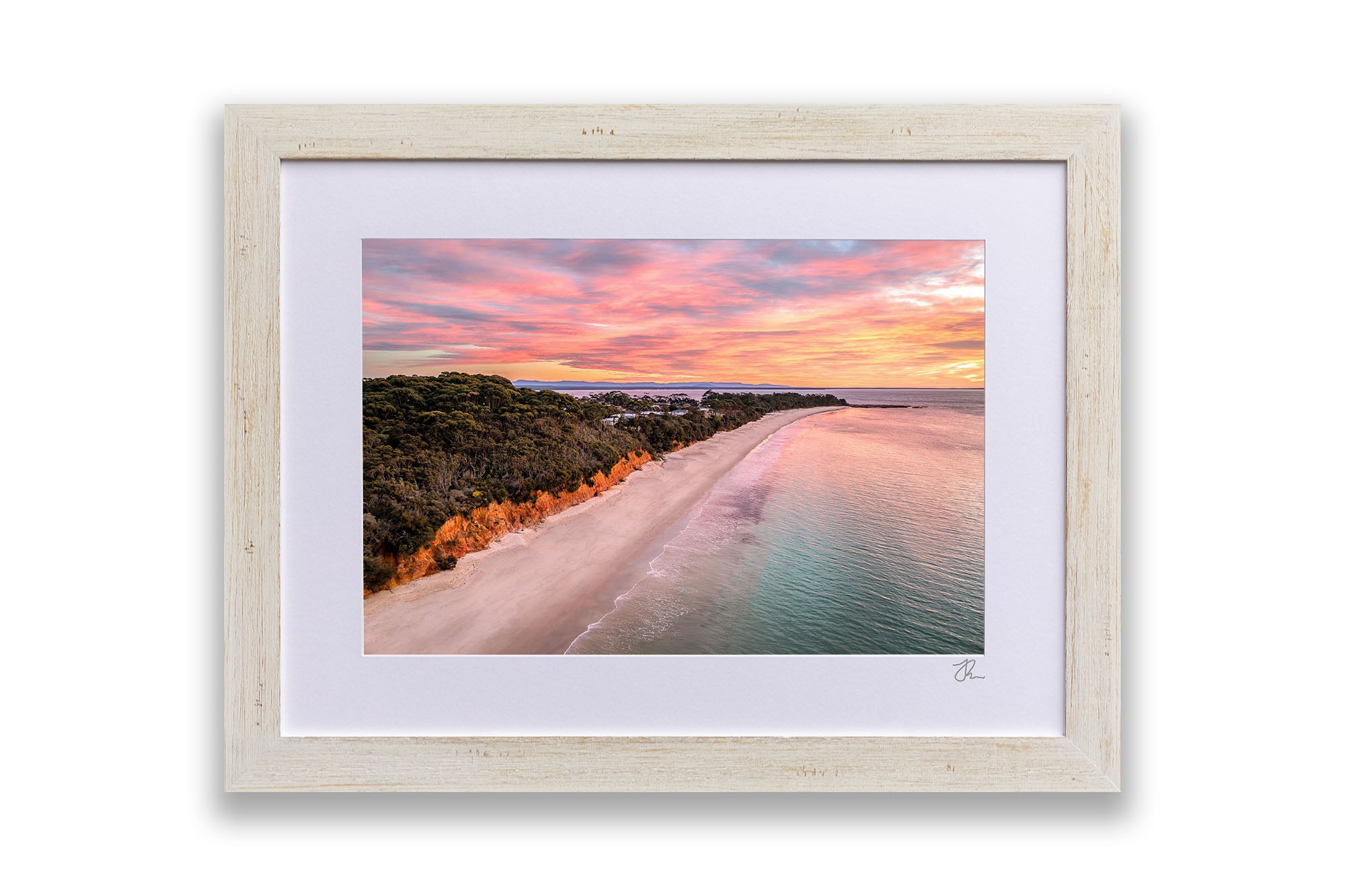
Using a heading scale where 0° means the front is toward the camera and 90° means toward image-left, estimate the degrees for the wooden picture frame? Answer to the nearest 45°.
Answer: approximately 0°
